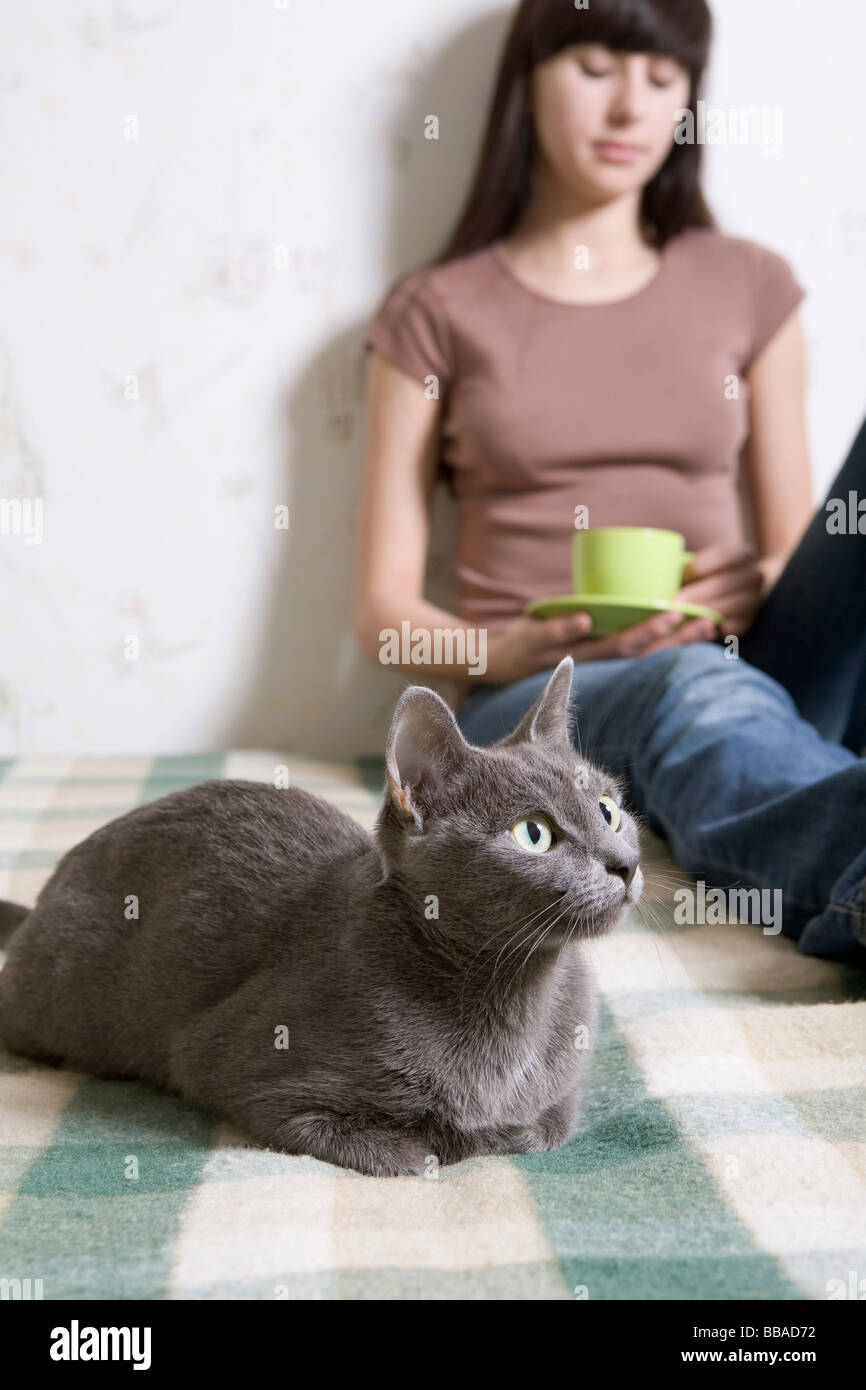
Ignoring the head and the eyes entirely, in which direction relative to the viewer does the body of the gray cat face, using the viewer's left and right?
facing the viewer and to the right of the viewer
